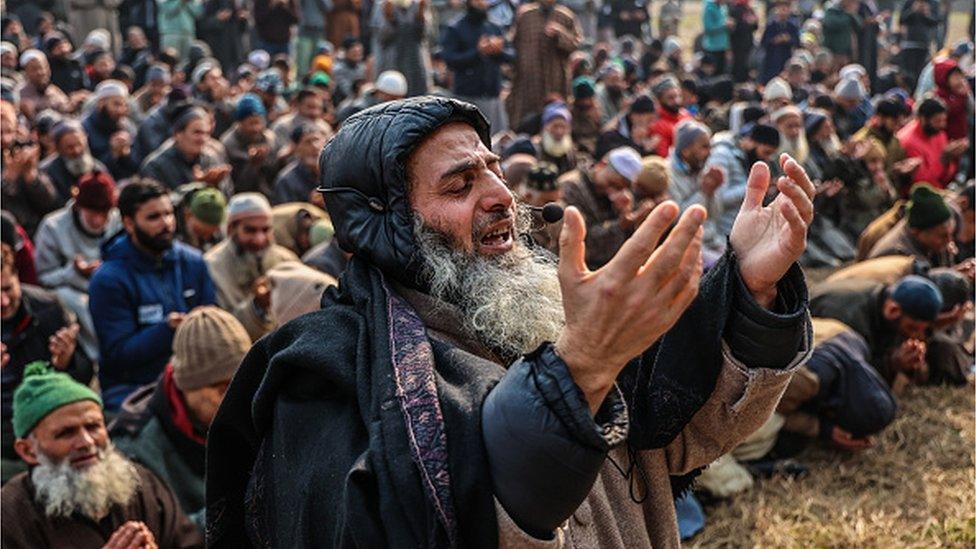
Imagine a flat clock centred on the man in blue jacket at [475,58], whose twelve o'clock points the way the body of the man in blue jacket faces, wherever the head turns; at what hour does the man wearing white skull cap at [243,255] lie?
The man wearing white skull cap is roughly at 2 o'clock from the man in blue jacket.

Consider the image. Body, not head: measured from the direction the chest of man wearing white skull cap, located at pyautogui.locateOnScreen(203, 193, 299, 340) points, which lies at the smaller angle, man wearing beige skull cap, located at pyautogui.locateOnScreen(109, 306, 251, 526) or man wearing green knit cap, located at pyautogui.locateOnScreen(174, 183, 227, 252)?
the man wearing beige skull cap

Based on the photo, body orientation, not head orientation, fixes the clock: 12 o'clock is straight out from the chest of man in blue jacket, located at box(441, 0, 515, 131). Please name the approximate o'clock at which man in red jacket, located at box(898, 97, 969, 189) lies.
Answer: The man in red jacket is roughly at 11 o'clock from the man in blue jacket.

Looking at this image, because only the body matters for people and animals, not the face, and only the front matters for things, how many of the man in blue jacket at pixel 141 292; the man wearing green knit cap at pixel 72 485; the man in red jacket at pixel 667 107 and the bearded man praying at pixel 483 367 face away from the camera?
0

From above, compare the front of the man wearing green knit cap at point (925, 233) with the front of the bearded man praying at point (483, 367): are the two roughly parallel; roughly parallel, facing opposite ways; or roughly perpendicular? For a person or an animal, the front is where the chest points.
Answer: roughly parallel

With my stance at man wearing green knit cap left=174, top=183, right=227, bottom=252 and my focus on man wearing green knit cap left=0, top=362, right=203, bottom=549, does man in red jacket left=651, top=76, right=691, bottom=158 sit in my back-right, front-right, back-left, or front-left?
back-left

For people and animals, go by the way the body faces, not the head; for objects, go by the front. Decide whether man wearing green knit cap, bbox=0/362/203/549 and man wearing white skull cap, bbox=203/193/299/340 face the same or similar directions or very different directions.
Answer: same or similar directions

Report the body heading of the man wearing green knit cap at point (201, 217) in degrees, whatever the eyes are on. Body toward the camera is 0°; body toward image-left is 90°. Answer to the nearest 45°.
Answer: approximately 315°
